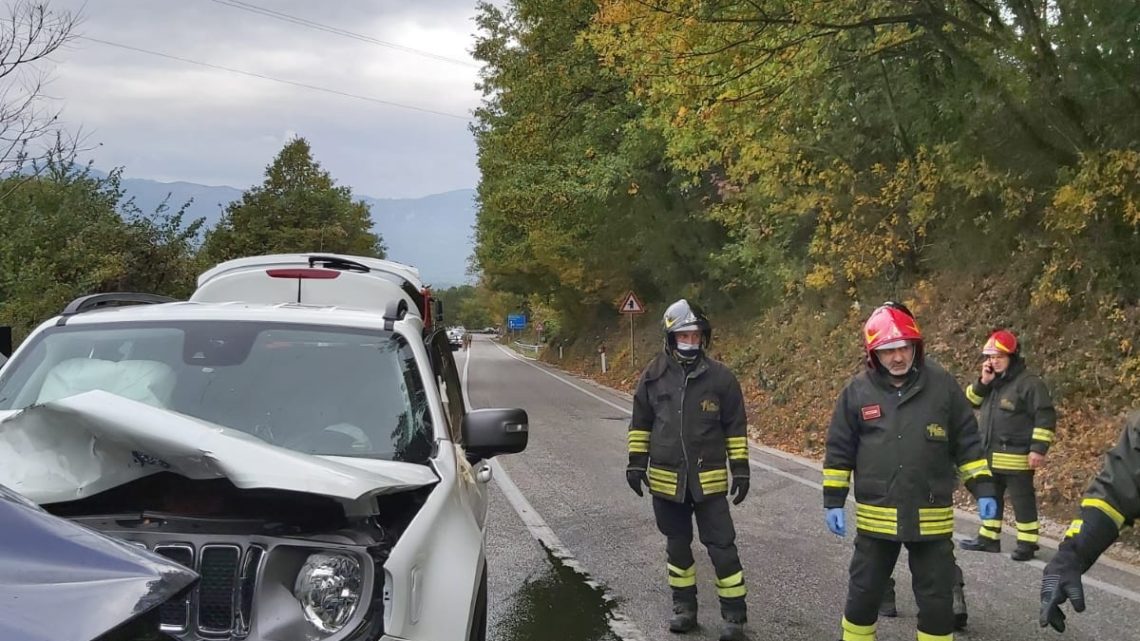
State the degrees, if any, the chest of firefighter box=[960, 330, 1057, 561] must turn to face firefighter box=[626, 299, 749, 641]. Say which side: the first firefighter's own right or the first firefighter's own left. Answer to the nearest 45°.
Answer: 0° — they already face them

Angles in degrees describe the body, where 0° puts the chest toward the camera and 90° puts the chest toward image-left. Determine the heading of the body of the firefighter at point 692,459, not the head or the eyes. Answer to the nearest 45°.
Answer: approximately 0°

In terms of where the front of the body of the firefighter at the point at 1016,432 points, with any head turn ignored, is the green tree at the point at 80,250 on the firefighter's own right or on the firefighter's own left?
on the firefighter's own right

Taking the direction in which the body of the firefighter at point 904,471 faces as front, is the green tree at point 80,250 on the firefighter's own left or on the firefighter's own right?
on the firefighter's own right

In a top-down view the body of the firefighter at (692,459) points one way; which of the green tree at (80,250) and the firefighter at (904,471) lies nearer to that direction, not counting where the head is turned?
the firefighter

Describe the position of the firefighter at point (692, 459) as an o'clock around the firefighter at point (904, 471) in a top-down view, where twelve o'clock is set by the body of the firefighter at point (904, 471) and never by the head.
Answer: the firefighter at point (692, 459) is roughly at 4 o'clock from the firefighter at point (904, 471).

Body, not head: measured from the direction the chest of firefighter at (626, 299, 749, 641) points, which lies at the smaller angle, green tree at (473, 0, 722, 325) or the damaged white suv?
the damaged white suv

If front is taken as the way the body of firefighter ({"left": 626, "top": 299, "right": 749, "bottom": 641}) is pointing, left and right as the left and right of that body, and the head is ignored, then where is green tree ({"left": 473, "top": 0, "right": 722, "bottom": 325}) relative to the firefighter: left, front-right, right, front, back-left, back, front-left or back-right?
back

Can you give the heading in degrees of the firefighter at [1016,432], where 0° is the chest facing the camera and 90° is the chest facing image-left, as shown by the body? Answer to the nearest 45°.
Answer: approximately 45°

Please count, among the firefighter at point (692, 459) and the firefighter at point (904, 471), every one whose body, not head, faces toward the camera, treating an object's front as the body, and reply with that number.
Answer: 2

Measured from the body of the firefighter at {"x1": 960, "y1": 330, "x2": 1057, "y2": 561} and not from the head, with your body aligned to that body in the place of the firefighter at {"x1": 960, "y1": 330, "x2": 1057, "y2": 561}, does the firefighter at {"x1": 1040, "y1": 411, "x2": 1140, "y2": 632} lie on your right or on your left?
on your left
